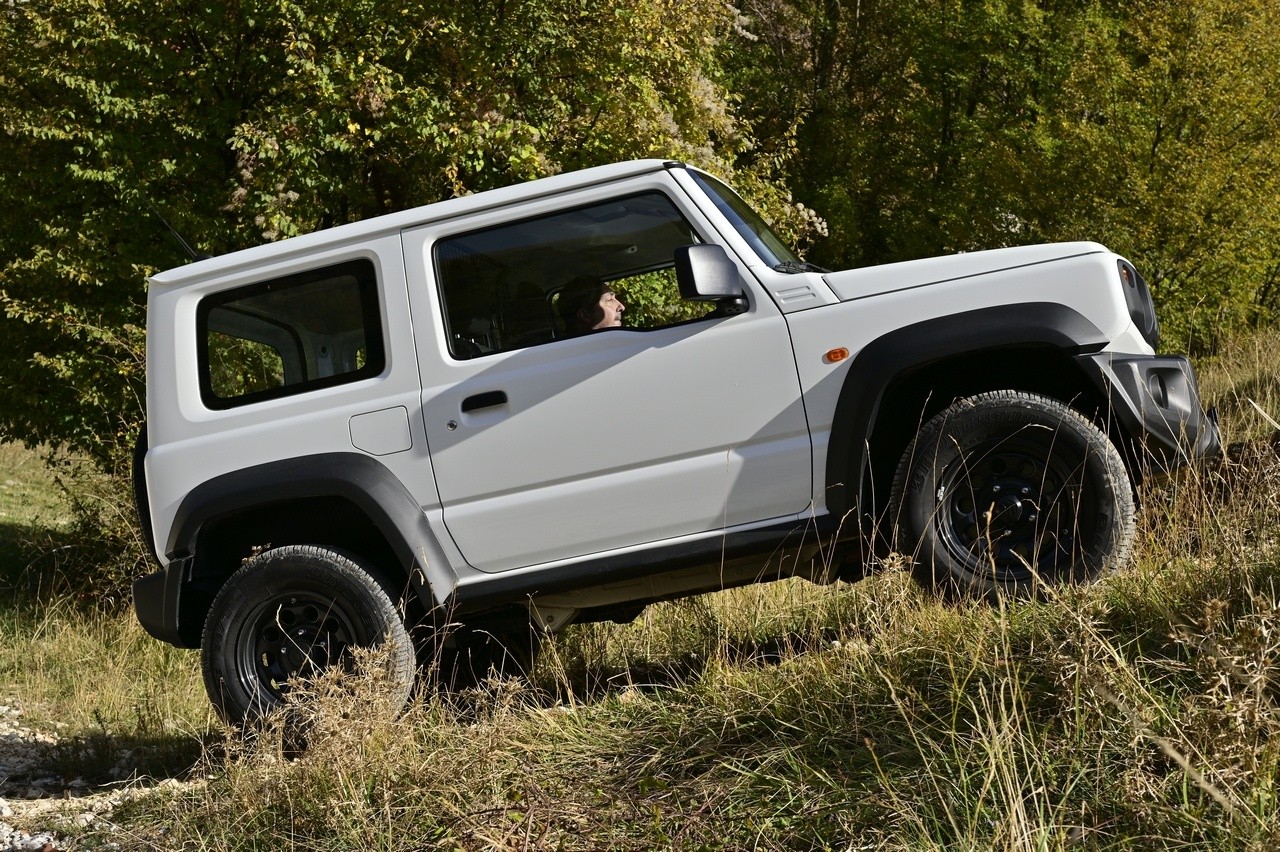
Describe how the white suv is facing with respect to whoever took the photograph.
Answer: facing to the right of the viewer

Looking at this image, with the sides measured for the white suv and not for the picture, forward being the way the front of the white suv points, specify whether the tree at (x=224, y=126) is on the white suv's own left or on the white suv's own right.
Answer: on the white suv's own left
